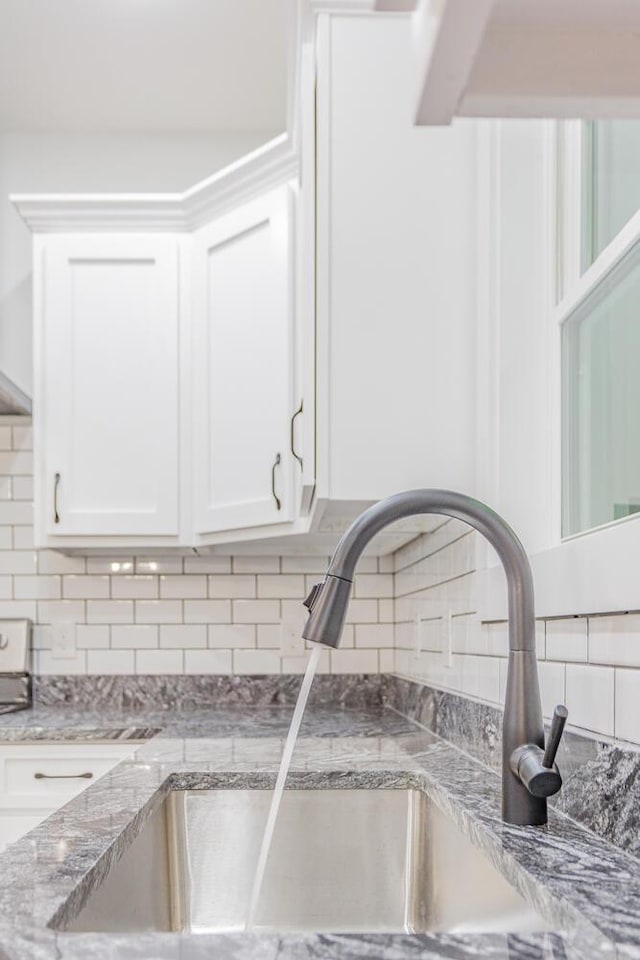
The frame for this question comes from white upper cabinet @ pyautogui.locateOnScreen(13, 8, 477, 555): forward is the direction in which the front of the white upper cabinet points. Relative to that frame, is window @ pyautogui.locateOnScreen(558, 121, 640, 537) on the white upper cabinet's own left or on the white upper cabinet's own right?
on the white upper cabinet's own left

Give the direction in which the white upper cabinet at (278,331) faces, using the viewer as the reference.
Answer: facing the viewer and to the left of the viewer

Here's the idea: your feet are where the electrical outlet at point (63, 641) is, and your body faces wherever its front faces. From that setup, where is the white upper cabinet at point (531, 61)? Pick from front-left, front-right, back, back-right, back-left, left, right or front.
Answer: front

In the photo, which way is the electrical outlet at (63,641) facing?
toward the camera

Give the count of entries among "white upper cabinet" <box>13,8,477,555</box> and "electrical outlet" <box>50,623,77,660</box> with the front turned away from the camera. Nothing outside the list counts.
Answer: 0

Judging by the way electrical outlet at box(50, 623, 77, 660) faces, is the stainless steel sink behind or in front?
in front
